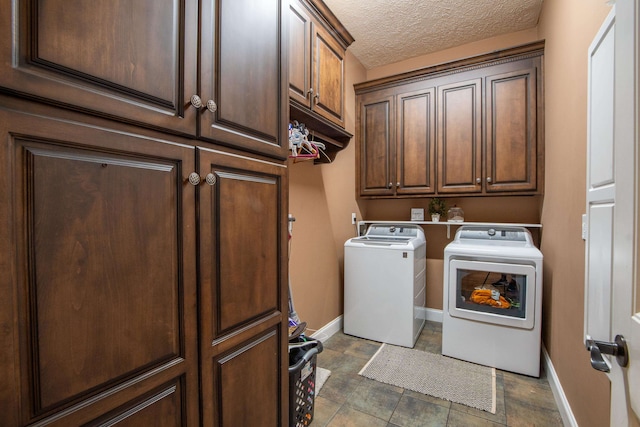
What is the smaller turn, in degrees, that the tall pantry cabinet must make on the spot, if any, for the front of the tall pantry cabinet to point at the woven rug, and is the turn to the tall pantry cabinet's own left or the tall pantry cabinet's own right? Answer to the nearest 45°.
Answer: approximately 45° to the tall pantry cabinet's own left

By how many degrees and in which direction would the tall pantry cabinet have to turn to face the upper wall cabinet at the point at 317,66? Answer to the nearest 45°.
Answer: approximately 90° to its left

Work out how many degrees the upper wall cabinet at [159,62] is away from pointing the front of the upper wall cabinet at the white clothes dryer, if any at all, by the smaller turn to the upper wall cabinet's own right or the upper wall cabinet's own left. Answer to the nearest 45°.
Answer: approximately 45° to the upper wall cabinet's own left

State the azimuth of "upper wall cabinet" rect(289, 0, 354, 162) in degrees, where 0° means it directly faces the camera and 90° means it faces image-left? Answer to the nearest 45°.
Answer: approximately 315°

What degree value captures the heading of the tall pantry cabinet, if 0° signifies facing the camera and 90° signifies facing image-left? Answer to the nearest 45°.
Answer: approximately 315°

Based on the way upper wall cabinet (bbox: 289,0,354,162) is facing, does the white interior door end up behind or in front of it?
in front

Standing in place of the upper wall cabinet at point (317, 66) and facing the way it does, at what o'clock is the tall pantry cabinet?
The tall pantry cabinet is roughly at 2 o'clock from the upper wall cabinet.

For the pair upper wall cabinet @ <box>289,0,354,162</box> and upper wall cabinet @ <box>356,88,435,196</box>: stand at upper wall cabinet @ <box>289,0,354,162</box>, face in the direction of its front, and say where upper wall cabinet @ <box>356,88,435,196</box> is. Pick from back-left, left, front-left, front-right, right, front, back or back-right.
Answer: left
